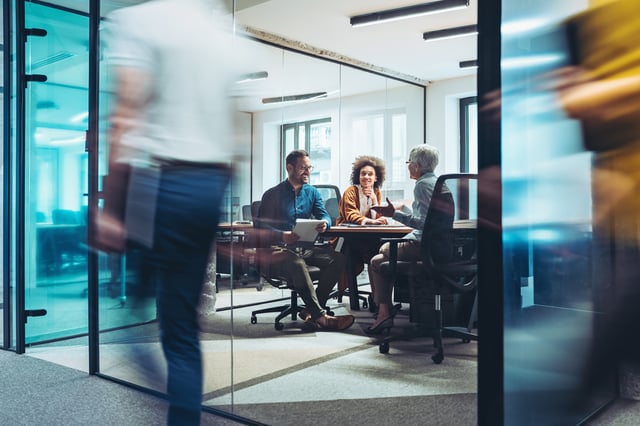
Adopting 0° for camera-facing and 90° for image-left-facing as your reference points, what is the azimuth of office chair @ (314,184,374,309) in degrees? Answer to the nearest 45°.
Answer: approximately 315°

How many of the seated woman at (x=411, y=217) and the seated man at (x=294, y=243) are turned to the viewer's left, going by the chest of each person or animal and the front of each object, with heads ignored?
1

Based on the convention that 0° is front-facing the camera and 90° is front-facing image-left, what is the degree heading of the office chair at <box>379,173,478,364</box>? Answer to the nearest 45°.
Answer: approximately 135°

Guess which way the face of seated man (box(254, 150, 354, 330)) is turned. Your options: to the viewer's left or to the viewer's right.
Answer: to the viewer's right

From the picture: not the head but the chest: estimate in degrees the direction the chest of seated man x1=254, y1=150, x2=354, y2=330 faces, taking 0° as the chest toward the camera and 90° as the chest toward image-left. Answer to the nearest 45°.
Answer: approximately 315°

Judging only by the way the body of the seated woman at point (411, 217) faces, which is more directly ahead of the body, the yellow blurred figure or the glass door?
the glass door

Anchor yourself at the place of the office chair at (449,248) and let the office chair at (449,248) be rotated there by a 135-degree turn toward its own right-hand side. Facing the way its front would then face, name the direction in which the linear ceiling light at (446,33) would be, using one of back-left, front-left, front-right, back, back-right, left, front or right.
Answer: left

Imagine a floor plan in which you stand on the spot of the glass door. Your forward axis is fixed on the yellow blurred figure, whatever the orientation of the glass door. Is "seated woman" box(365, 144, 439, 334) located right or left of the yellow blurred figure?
left

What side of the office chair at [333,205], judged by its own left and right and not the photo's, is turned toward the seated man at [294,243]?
right

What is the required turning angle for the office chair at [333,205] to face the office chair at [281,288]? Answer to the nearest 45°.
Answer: approximately 90° to its right

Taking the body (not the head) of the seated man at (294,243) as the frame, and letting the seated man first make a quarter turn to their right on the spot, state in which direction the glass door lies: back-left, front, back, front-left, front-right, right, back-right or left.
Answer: front-right

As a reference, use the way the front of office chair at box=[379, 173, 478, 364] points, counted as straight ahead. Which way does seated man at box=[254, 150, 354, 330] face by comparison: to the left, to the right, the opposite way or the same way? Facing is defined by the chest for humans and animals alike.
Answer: the opposite way

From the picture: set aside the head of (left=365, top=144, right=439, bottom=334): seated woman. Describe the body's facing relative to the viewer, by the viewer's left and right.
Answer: facing to the left of the viewer

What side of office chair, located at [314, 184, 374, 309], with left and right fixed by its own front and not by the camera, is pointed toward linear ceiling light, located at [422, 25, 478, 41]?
left
